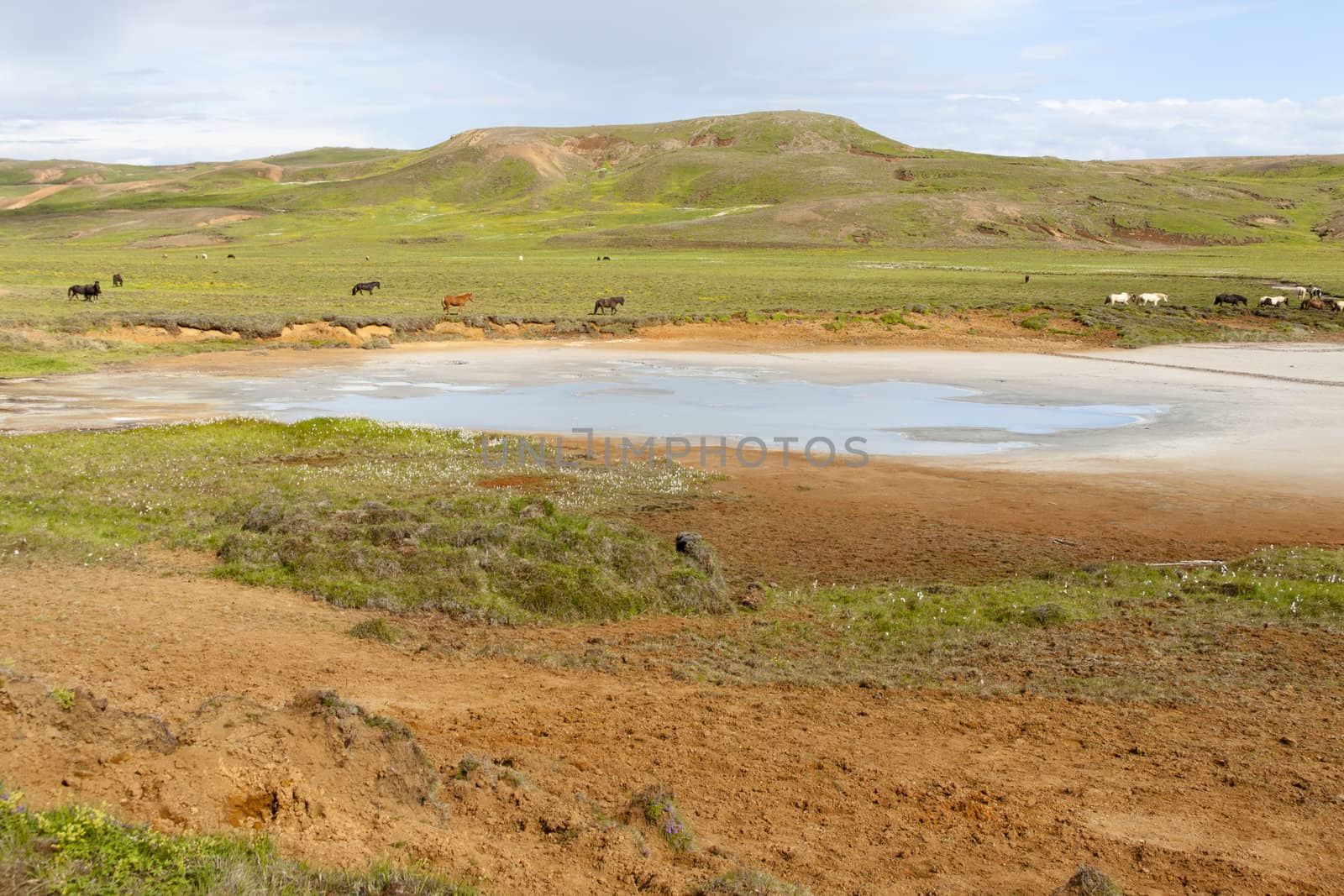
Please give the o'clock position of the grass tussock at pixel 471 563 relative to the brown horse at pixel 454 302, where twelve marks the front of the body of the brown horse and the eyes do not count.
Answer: The grass tussock is roughly at 3 o'clock from the brown horse.

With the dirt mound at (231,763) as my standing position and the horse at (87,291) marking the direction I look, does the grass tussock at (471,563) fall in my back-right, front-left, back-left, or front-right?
front-right

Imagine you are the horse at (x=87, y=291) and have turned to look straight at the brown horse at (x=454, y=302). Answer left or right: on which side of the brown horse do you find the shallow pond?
right

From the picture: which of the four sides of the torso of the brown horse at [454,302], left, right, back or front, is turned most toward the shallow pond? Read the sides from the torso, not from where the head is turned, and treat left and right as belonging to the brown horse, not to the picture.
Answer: right

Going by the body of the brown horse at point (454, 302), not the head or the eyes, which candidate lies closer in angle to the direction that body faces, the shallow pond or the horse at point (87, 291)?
the shallow pond

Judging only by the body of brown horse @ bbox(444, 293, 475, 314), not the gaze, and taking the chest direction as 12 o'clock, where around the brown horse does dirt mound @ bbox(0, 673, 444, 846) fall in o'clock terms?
The dirt mound is roughly at 3 o'clock from the brown horse.

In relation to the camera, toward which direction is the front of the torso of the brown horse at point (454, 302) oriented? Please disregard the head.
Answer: to the viewer's right

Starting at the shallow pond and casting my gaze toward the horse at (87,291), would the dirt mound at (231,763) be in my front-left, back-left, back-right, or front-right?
back-left

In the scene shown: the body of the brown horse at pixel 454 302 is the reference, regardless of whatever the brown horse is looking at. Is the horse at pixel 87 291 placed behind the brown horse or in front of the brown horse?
behind

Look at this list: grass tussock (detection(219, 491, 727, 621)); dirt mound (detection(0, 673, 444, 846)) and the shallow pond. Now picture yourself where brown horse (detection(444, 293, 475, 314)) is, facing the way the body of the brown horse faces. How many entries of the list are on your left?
0
